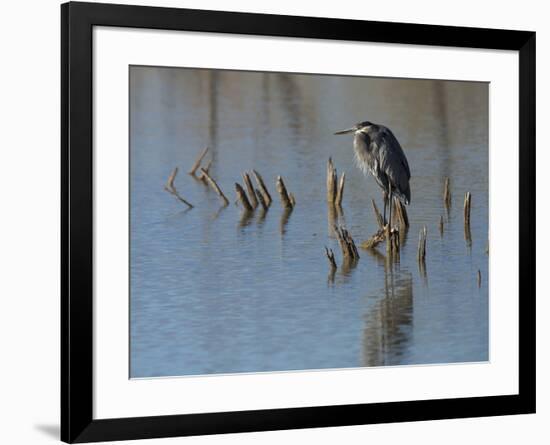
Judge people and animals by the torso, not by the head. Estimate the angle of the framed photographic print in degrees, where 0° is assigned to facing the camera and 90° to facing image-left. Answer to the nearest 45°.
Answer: approximately 315°
